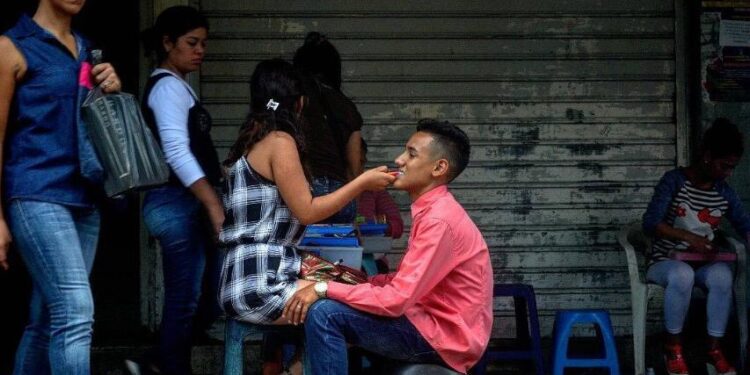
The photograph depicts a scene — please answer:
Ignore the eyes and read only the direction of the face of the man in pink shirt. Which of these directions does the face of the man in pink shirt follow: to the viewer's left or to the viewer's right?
to the viewer's left

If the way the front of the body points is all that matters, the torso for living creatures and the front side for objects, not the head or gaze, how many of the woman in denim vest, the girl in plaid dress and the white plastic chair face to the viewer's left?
0

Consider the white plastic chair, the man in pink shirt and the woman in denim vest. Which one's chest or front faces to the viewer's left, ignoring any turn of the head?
the man in pink shirt

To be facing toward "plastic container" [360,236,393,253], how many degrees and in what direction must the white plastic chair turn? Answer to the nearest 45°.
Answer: approximately 45° to its right

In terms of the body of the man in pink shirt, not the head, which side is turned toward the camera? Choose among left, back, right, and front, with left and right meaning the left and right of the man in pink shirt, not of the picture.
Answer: left

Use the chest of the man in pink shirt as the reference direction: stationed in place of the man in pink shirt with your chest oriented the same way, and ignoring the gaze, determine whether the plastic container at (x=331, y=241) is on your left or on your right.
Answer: on your right

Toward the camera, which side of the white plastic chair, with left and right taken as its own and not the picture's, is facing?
front

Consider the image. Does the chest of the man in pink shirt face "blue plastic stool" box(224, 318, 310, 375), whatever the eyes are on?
yes

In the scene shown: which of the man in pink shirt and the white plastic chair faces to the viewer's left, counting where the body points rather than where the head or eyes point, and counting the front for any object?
the man in pink shirt

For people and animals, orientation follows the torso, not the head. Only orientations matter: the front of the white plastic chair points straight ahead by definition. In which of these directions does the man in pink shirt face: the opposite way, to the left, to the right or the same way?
to the right

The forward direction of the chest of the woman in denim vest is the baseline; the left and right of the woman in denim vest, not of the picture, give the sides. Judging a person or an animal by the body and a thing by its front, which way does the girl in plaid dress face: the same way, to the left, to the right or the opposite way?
to the left

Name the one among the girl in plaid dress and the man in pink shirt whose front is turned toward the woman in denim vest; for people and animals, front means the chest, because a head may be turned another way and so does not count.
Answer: the man in pink shirt

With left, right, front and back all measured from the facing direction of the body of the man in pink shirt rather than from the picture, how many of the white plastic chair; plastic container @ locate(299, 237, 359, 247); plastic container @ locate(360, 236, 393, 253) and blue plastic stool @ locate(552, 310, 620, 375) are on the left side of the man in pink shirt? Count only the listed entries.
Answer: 0

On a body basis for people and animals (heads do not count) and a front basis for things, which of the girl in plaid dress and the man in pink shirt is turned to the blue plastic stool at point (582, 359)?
the girl in plaid dress

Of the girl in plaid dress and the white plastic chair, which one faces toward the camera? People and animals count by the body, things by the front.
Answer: the white plastic chair
